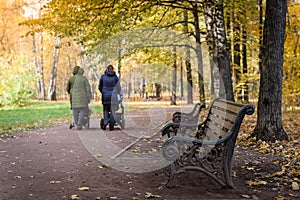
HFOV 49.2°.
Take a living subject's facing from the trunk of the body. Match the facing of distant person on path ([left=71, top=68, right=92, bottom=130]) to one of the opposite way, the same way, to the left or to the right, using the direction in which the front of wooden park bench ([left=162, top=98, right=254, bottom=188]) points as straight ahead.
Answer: to the right

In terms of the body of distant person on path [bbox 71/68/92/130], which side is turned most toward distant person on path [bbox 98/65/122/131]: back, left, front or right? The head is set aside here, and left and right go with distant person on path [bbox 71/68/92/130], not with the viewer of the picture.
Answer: right

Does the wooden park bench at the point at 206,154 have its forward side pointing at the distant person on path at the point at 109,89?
no

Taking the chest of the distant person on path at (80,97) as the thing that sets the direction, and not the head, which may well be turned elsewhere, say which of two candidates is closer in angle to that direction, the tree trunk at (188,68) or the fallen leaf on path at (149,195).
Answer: the tree trunk

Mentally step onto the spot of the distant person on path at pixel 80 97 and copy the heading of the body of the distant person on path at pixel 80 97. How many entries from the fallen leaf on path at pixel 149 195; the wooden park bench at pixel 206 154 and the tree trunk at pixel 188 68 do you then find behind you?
2

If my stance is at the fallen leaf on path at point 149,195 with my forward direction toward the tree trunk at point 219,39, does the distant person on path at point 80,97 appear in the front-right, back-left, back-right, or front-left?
front-left

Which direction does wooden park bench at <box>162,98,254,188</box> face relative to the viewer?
to the viewer's left

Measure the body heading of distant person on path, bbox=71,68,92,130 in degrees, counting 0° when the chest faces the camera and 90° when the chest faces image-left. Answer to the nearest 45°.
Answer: approximately 180°

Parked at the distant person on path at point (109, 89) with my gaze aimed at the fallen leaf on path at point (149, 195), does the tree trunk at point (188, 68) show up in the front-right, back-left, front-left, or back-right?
back-left

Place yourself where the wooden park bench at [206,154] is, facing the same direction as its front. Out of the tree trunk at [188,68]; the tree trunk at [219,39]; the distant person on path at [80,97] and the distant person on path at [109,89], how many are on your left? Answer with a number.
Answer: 0

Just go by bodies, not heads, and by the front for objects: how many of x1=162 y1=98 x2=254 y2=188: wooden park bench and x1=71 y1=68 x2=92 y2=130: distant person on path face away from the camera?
1

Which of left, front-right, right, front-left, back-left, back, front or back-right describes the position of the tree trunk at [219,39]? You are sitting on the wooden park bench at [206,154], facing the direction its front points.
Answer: right

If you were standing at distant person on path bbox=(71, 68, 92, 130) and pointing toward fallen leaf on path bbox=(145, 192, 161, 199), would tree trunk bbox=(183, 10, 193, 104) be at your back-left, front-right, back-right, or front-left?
back-left

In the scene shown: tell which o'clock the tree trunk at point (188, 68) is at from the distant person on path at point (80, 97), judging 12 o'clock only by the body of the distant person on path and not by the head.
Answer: The tree trunk is roughly at 1 o'clock from the distant person on path.

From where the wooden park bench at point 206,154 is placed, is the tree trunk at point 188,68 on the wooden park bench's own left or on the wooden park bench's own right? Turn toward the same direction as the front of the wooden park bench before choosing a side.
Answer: on the wooden park bench's own right
